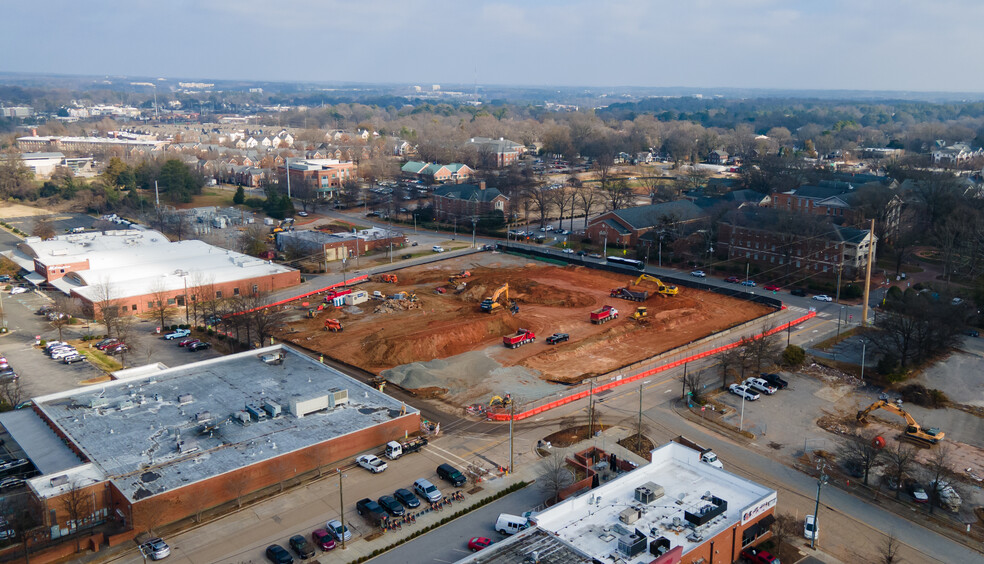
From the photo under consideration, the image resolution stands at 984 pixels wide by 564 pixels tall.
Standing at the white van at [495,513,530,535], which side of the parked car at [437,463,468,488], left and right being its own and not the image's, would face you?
front

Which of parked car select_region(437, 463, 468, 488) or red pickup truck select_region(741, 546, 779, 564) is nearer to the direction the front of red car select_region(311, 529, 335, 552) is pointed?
the red pickup truck

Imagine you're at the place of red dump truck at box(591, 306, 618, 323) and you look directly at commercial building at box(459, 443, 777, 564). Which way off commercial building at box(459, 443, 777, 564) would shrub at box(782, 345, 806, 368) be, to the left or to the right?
left

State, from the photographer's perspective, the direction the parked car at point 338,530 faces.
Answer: facing the viewer and to the right of the viewer
